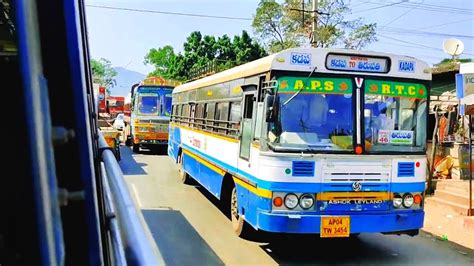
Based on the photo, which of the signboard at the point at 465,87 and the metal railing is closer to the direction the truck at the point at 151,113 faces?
the metal railing

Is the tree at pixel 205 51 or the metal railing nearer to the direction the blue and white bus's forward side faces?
the metal railing

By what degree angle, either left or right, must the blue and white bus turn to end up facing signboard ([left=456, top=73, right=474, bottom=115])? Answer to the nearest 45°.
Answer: approximately 90° to its left

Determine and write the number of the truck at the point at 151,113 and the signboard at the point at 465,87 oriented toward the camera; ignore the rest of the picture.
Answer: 2

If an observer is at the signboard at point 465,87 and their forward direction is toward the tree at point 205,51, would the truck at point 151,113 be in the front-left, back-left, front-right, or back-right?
front-left

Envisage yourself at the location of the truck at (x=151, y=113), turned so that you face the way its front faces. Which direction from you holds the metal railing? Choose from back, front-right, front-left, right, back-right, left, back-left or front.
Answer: front

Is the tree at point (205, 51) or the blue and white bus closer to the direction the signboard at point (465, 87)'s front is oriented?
the blue and white bus

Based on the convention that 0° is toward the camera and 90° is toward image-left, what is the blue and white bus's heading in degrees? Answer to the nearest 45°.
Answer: approximately 315°

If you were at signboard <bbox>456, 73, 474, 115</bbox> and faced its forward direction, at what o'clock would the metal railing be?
The metal railing is roughly at 12 o'clock from the signboard.

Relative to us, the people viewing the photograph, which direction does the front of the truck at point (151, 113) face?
facing the viewer

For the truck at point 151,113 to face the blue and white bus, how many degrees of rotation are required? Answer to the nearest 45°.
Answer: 0° — it already faces it

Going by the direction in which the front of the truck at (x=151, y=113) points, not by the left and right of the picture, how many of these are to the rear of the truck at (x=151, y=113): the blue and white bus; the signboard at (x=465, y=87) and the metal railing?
0
